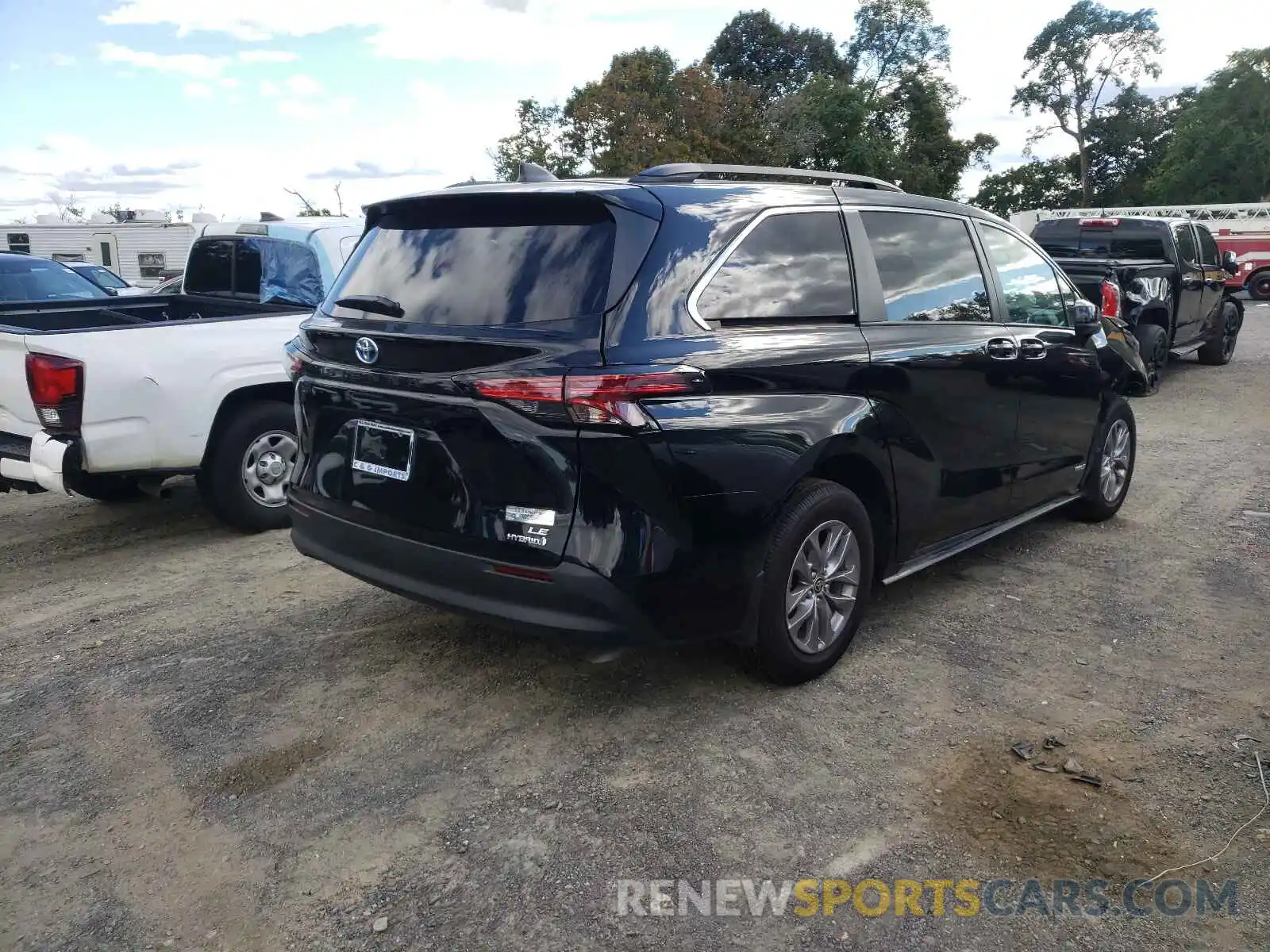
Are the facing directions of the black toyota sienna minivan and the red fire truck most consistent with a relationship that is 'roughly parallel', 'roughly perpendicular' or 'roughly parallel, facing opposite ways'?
roughly perpendicular

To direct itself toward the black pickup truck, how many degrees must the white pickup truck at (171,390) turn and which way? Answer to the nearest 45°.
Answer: approximately 45° to its right

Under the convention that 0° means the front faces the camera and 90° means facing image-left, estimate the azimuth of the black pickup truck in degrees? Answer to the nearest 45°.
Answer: approximately 225°

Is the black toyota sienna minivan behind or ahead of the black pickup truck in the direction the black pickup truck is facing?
behind

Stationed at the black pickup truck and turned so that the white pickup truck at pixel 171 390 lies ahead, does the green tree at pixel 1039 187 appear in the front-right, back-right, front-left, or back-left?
back-right

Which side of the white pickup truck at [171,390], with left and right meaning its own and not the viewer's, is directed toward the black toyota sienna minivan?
right

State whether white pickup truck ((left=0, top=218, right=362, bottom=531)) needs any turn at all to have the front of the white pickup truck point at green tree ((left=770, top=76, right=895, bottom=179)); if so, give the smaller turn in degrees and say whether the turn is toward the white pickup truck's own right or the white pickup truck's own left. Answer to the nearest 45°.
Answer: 0° — it already faces it

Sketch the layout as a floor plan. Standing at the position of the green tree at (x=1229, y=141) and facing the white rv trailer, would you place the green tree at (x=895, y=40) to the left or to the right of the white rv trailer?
right

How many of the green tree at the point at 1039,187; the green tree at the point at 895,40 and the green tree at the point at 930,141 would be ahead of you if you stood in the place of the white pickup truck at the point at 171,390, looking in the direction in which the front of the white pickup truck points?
3

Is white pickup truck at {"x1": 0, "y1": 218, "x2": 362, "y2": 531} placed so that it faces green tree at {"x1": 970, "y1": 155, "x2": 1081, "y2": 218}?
yes

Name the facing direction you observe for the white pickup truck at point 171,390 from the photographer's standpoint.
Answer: facing away from the viewer and to the right of the viewer

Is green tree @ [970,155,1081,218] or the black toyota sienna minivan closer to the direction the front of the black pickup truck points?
the green tree
